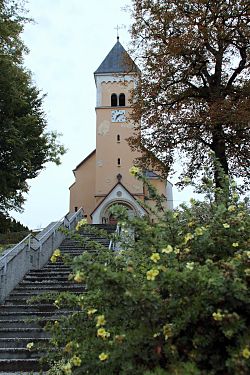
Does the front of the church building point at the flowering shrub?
yes

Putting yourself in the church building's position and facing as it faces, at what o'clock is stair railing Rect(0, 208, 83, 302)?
The stair railing is roughly at 12 o'clock from the church building.

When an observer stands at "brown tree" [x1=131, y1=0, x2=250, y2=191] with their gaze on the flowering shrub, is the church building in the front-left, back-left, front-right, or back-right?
back-right

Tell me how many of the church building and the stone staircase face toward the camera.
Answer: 2
